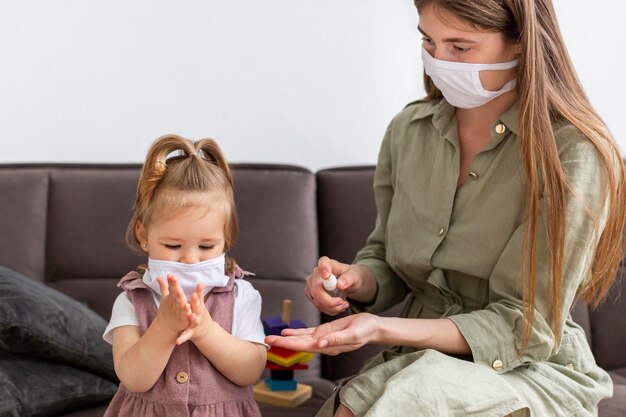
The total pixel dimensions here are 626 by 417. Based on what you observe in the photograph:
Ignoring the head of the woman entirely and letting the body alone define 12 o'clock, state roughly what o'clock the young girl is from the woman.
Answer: The young girl is roughly at 1 o'clock from the woman.

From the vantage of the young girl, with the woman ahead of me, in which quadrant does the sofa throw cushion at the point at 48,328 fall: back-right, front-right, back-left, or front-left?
back-left

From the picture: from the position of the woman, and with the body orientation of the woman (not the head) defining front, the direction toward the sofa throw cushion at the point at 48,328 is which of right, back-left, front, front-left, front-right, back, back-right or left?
front-right

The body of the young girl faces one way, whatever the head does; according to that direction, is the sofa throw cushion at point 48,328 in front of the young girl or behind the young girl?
behind

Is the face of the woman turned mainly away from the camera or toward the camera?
toward the camera

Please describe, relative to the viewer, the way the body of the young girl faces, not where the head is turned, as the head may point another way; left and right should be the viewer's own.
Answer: facing the viewer

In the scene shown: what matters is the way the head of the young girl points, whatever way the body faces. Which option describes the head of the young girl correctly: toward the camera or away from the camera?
toward the camera

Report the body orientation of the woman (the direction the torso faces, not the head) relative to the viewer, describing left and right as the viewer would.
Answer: facing the viewer and to the left of the viewer

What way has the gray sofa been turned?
toward the camera
